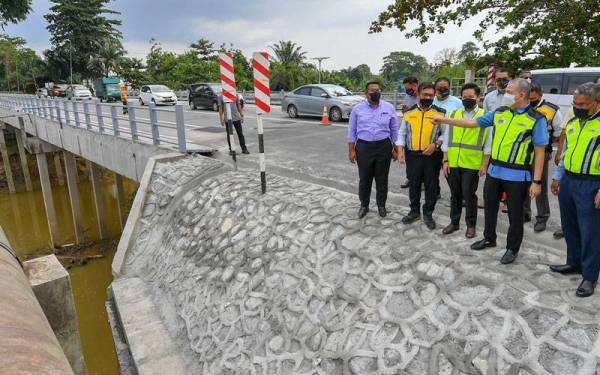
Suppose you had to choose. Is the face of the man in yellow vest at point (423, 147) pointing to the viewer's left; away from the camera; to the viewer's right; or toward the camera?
toward the camera

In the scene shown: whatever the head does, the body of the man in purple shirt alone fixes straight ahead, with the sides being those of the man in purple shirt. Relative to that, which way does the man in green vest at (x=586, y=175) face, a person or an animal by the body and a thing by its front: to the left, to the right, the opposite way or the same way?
to the right

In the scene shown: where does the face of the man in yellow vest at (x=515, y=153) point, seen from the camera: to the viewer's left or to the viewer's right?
to the viewer's left

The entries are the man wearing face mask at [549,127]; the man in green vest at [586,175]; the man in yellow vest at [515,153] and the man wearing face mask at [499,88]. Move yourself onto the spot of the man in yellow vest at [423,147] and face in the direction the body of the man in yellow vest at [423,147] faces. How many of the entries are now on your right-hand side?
0

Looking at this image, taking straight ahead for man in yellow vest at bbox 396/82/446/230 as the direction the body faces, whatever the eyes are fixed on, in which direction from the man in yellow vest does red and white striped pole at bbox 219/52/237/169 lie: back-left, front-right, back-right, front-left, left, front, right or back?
back-right

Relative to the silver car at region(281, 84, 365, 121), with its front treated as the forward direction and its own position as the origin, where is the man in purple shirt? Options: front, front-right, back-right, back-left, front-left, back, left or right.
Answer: front-right

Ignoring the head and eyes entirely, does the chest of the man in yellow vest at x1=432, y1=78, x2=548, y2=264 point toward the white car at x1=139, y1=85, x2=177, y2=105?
no

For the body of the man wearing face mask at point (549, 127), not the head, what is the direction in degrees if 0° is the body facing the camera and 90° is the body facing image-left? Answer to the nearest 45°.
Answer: approximately 45°

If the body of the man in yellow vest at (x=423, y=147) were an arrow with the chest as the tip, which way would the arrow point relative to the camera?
toward the camera

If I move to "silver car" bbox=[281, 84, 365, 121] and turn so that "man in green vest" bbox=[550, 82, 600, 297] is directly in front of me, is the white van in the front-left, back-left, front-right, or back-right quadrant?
front-left

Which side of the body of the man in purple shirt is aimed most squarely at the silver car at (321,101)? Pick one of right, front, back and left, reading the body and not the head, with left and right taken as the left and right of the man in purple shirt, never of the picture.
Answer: back

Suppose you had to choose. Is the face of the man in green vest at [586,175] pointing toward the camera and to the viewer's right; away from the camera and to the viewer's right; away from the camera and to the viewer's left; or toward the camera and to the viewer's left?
toward the camera and to the viewer's left

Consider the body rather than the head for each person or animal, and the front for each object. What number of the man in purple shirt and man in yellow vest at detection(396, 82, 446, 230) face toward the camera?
2

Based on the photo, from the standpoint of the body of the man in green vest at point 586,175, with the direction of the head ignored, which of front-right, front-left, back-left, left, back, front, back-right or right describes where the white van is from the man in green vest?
back-right

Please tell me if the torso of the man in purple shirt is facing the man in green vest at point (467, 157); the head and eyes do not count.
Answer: no

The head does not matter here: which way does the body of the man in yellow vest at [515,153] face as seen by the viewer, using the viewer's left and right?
facing the viewer and to the left of the viewer

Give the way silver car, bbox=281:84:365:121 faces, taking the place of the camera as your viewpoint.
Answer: facing the viewer and to the right of the viewer

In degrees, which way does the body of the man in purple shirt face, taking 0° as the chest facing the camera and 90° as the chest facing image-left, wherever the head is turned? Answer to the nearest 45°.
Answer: approximately 0°

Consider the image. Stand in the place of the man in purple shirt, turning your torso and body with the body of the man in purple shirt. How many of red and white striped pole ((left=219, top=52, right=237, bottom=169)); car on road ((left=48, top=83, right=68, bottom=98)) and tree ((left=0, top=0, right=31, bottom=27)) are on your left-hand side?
0
